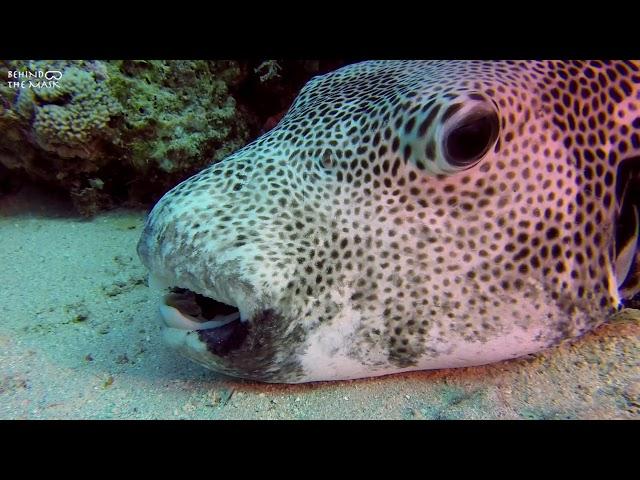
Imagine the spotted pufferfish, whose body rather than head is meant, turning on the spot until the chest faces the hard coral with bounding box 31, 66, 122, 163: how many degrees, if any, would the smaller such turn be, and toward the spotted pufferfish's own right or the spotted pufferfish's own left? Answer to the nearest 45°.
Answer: approximately 45° to the spotted pufferfish's own right

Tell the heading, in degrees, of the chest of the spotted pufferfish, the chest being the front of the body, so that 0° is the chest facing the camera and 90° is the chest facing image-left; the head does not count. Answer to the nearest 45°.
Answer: approximately 90°
